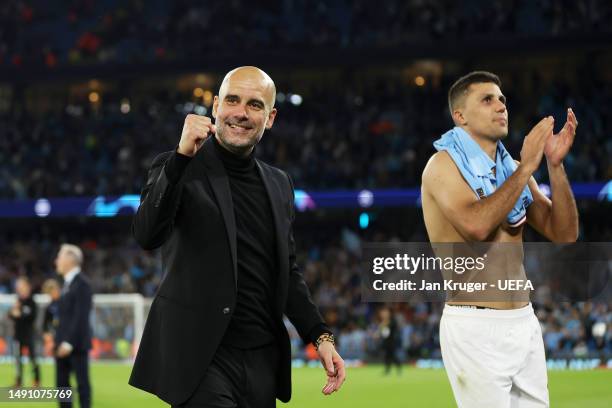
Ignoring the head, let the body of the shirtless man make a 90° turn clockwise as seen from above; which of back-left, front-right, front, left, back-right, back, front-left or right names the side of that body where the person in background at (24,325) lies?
right

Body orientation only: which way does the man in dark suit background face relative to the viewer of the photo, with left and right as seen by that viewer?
facing to the left of the viewer

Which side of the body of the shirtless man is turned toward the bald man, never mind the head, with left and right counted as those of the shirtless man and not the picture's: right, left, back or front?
right

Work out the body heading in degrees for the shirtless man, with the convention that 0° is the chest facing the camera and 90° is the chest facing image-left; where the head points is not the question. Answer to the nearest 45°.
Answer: approximately 315°

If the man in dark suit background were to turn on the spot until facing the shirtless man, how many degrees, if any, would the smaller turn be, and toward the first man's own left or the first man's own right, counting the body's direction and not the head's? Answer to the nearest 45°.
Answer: approximately 90° to the first man's own left

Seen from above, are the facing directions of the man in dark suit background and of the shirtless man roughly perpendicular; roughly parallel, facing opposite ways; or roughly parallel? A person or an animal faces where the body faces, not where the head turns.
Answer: roughly perpendicular

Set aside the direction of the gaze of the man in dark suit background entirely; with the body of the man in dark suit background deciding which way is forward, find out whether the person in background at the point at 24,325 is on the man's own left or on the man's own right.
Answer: on the man's own right
